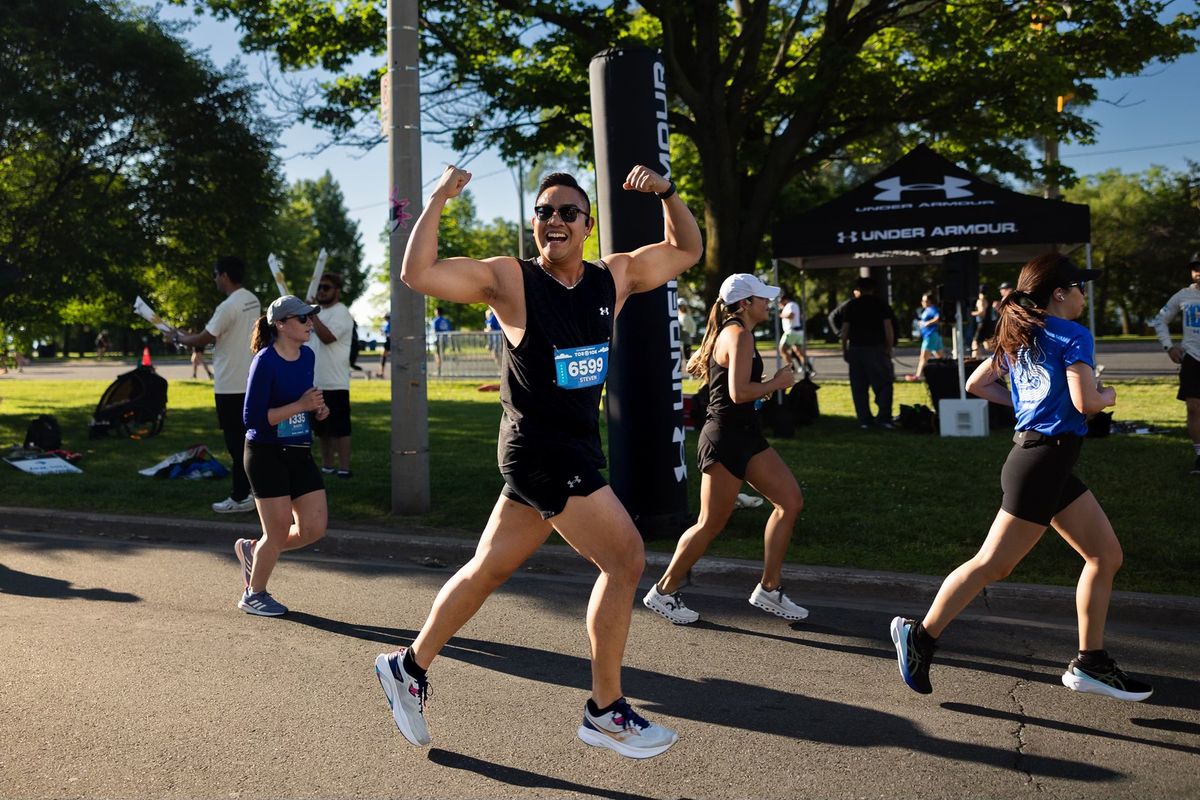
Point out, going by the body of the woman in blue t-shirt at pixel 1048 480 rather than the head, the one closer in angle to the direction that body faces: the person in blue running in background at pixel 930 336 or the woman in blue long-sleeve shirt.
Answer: the person in blue running in background

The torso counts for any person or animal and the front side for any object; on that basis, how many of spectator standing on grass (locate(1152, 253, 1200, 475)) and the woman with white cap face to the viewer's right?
1

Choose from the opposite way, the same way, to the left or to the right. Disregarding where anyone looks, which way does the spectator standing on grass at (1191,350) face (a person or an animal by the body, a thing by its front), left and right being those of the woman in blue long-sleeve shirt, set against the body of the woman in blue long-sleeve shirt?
to the right

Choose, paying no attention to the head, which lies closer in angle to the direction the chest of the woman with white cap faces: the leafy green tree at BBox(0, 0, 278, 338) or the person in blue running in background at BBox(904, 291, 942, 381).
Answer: the person in blue running in background

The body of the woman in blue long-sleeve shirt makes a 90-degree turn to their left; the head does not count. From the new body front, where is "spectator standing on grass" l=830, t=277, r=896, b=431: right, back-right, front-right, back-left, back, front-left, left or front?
front

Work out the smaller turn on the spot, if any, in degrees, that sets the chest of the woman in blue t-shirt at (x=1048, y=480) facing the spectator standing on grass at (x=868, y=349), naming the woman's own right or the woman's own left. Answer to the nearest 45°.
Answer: approximately 45° to the woman's own left

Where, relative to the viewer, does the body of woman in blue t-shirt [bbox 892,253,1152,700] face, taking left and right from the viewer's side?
facing away from the viewer and to the right of the viewer

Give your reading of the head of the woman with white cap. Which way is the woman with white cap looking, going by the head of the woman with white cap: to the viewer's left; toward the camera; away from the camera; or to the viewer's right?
to the viewer's right

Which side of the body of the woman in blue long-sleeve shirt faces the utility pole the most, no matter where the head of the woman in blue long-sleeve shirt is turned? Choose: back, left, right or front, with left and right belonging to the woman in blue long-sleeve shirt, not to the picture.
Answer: left

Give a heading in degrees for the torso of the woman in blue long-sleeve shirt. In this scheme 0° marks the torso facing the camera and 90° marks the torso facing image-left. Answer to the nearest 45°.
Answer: approximately 315°

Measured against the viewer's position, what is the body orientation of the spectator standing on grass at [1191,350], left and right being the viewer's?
facing the viewer

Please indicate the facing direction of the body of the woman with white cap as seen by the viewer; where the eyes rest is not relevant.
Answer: to the viewer's right

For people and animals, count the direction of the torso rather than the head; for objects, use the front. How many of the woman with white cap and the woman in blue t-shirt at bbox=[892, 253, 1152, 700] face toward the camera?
0
